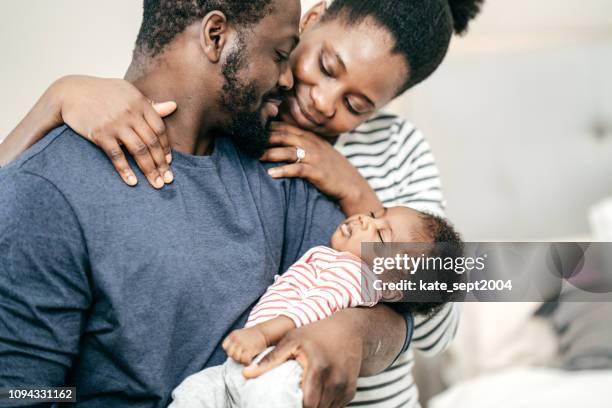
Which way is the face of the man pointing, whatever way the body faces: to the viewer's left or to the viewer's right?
to the viewer's right

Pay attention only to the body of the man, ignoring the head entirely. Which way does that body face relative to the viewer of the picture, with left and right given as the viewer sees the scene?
facing the viewer and to the right of the viewer

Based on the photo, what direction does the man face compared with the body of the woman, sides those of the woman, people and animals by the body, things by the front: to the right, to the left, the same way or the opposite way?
to the left

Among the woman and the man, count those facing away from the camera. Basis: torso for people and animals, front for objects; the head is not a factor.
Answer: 0

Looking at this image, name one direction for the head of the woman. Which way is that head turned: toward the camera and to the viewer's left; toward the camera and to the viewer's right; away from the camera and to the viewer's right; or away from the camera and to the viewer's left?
toward the camera and to the viewer's left

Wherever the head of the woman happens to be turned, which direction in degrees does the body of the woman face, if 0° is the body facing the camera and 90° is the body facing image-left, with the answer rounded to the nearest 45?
approximately 45°
